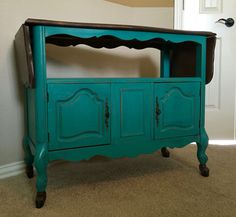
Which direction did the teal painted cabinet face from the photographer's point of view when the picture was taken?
facing the viewer and to the right of the viewer
